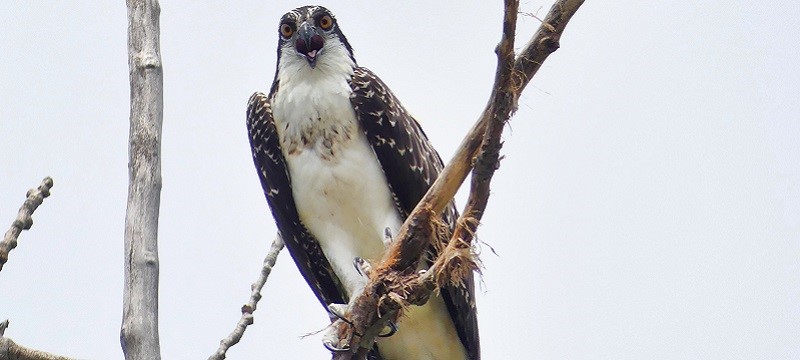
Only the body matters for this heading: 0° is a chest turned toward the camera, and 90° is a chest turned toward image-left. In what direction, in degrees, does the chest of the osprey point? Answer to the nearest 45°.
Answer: approximately 0°
